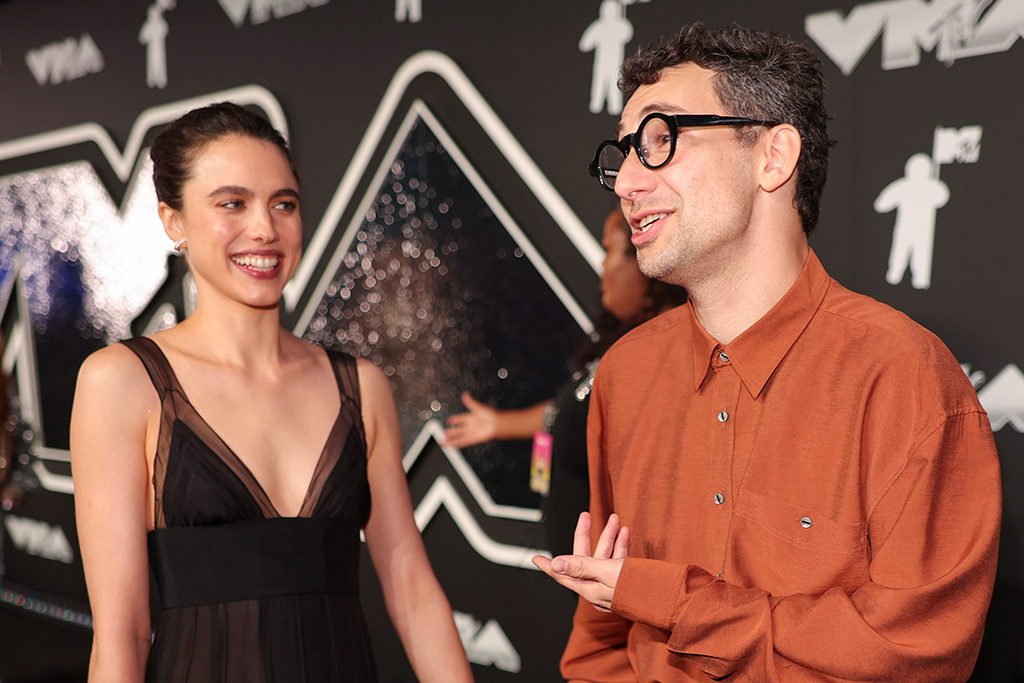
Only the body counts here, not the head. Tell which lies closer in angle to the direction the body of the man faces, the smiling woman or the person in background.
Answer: the smiling woman

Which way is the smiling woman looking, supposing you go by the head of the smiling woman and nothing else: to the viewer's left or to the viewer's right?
to the viewer's right

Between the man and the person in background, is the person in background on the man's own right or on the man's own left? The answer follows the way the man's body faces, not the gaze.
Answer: on the man's own right

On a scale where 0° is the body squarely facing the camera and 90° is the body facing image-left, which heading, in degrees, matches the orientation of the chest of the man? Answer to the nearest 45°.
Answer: approximately 45°

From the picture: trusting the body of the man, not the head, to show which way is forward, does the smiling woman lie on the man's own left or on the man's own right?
on the man's own right
